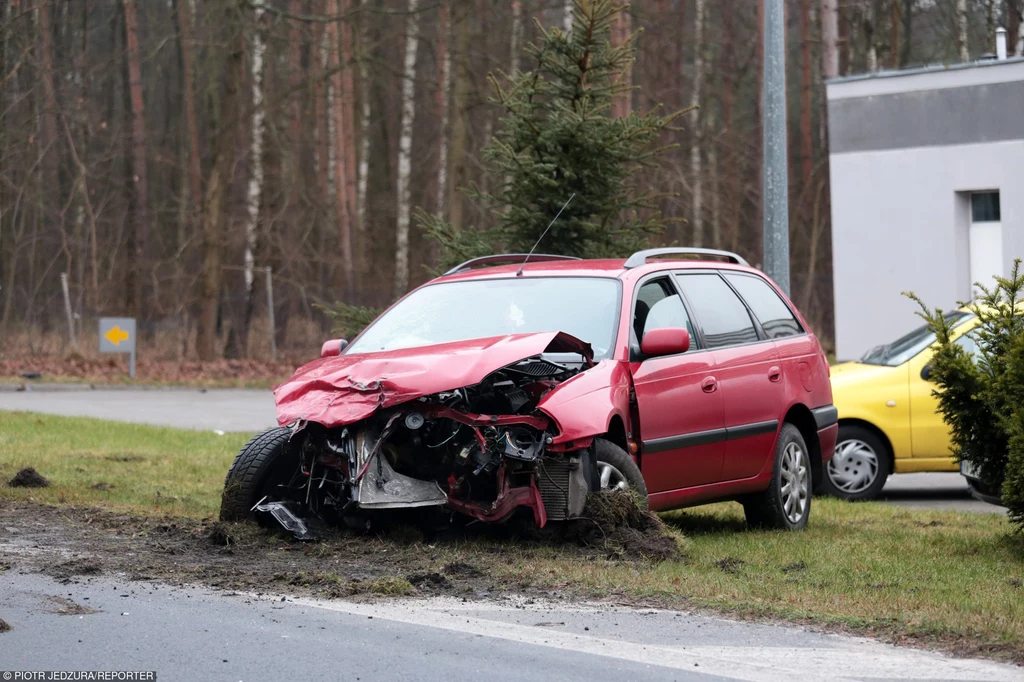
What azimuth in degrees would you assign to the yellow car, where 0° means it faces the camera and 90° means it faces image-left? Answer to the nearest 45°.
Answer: approximately 90°

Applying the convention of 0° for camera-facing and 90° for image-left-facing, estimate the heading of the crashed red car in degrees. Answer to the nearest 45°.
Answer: approximately 45°

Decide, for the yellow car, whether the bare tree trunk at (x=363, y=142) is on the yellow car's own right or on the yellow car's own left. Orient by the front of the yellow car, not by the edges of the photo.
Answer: on the yellow car's own right

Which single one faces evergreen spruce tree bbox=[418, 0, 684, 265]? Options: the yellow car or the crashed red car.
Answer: the yellow car

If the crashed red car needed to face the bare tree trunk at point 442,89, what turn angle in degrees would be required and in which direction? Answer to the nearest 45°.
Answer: approximately 135° to its right

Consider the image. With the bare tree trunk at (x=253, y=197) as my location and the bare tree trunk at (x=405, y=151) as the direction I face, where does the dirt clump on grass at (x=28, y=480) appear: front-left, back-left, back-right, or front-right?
back-right

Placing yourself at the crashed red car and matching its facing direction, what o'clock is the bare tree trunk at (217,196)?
The bare tree trunk is roughly at 4 o'clock from the crashed red car.

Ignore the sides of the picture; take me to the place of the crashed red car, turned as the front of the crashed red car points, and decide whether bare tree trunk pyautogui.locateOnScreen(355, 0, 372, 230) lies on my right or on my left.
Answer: on my right

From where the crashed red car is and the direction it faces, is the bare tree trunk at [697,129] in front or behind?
behind

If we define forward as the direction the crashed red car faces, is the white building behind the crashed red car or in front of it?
behind
